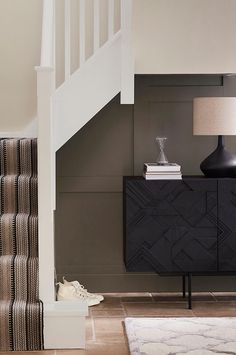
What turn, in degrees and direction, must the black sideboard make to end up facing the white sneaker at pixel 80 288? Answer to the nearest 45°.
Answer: approximately 90° to its right

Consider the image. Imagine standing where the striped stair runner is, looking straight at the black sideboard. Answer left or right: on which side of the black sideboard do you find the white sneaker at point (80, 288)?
left

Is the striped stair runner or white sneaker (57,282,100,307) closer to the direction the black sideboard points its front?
the striped stair runner

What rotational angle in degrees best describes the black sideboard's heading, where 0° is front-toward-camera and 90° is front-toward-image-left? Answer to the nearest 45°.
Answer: approximately 0°

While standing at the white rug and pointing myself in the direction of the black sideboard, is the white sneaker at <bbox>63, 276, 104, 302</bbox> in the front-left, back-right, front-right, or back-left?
front-left

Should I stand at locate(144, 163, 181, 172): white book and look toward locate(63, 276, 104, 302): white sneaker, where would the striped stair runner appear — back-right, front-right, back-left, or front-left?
front-left

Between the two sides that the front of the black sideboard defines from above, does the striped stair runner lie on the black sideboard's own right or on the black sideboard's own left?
on the black sideboard's own right

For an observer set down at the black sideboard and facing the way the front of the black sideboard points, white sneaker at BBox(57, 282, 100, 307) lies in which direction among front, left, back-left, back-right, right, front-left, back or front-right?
right

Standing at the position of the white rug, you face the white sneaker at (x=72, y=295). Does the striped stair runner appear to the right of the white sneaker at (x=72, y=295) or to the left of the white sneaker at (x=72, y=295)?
left
